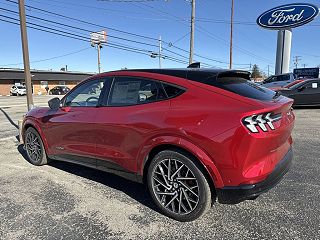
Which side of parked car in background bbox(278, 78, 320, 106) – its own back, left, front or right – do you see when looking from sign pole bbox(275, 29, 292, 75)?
right

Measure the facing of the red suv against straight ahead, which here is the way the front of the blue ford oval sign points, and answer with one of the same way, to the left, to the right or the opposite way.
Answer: to the right

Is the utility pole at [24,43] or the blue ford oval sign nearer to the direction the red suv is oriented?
the utility pole

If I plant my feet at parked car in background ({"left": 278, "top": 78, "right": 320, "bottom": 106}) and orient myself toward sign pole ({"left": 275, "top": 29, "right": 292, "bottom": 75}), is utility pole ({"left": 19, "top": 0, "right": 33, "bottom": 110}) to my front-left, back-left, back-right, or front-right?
back-left

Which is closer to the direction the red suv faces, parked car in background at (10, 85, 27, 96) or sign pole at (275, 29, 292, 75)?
the parked car in background

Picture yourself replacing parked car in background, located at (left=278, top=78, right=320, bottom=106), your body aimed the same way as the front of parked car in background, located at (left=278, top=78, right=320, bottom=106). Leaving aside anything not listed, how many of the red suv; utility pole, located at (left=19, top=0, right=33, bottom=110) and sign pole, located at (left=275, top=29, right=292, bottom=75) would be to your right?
1

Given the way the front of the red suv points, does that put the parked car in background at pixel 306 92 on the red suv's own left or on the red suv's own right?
on the red suv's own right

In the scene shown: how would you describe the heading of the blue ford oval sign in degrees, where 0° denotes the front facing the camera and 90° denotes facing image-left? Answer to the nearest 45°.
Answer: approximately 0°

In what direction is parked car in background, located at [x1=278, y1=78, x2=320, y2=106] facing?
to the viewer's left

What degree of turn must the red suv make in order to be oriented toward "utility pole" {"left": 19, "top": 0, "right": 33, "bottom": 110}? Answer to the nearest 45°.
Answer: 0° — it already faces it

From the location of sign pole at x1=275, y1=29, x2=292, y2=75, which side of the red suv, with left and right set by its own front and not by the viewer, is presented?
right

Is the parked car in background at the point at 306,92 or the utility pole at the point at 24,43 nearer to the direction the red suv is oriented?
the utility pole

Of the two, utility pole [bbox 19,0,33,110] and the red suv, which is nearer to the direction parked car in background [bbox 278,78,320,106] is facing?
the utility pole

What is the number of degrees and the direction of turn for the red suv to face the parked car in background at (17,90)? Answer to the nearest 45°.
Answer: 0° — it already faces it
